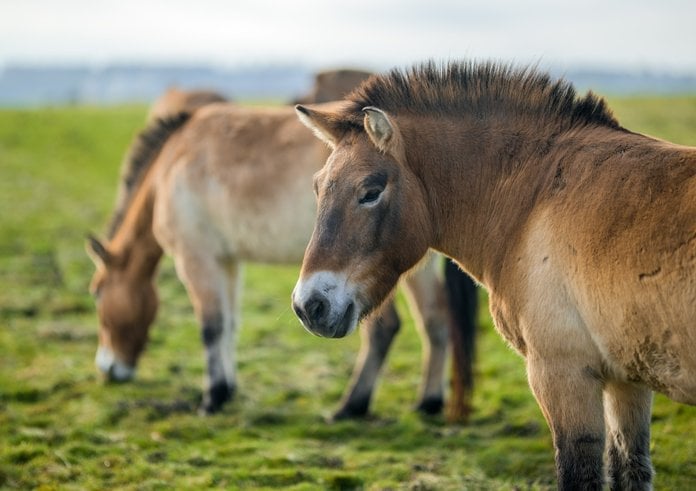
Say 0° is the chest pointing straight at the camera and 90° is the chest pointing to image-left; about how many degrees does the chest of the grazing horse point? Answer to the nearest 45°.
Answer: approximately 90°
